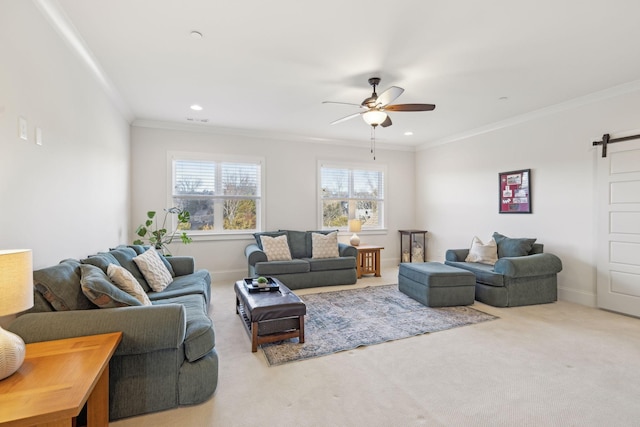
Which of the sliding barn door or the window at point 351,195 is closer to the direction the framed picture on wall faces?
the window

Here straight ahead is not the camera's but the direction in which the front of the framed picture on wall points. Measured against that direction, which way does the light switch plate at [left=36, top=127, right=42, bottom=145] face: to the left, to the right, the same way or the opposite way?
the opposite way

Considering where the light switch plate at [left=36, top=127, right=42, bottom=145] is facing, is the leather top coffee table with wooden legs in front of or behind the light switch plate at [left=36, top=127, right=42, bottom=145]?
in front

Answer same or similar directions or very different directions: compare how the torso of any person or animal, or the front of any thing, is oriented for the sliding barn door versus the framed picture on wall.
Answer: same or similar directions

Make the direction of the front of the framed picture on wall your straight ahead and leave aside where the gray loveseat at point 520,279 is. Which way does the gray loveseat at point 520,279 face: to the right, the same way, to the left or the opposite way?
the same way

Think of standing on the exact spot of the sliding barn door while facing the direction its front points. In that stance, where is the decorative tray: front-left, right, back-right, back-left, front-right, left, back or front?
front

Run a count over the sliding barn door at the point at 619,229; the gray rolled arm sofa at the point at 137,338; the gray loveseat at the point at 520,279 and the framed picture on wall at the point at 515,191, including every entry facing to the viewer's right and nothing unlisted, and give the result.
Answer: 1

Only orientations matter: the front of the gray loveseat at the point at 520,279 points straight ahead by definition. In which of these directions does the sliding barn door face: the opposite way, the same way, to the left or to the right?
the same way

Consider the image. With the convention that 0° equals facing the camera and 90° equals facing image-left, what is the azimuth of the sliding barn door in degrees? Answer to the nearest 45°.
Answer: approximately 45°

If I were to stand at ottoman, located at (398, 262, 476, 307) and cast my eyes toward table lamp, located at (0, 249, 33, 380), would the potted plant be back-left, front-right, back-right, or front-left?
front-right

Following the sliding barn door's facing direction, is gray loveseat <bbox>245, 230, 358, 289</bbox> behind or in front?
in front

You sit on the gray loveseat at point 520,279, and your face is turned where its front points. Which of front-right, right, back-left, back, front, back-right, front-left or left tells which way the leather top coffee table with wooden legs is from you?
front

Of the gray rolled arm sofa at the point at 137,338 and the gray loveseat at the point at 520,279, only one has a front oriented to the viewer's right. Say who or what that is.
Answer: the gray rolled arm sofa

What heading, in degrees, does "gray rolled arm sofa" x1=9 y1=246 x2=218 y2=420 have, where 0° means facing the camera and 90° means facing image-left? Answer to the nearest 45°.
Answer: approximately 270°

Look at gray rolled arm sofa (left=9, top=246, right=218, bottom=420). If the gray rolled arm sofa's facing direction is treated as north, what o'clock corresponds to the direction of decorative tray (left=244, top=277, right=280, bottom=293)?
The decorative tray is roughly at 11 o'clock from the gray rolled arm sofa.

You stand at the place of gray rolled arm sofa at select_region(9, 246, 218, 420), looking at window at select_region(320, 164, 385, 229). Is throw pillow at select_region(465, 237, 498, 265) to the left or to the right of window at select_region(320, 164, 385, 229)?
right
